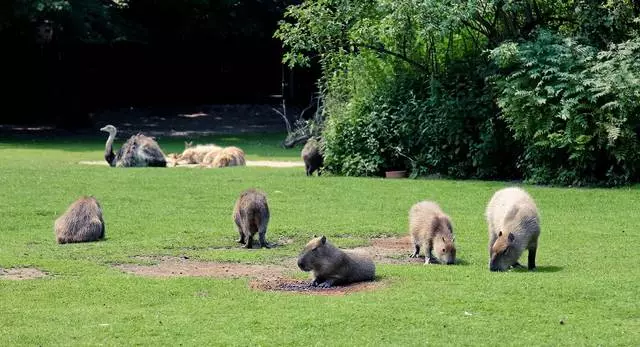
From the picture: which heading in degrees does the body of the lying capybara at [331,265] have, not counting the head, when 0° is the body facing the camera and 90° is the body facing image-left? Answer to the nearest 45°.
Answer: approximately 45°

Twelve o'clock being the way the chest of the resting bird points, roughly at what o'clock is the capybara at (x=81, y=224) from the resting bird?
The capybara is roughly at 9 o'clock from the resting bird.

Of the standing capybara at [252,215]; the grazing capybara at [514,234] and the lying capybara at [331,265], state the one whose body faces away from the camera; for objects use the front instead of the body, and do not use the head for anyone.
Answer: the standing capybara

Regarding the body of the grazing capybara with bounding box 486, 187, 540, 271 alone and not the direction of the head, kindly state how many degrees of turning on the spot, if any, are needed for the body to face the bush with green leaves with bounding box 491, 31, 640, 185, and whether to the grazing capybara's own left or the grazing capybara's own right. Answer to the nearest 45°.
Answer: approximately 135° to the grazing capybara's own right

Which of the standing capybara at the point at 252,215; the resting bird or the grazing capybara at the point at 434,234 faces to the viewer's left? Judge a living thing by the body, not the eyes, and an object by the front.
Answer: the resting bird

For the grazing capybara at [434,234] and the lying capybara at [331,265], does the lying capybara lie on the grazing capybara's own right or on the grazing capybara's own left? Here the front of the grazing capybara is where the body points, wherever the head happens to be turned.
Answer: on the grazing capybara's own right

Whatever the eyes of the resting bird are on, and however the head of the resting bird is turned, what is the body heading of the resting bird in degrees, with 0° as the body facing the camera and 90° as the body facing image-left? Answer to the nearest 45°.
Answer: approximately 90°

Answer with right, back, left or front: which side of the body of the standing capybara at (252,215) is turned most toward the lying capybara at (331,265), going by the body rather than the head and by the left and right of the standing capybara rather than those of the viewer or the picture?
back

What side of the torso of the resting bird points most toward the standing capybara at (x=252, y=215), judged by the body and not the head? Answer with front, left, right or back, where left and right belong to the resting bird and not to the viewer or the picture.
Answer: left

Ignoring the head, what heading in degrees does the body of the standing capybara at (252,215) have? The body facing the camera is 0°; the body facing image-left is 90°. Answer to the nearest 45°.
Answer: approximately 180°

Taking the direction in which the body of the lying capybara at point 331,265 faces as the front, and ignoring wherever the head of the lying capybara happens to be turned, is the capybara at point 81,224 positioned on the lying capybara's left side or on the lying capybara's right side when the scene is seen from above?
on the lying capybara's right side

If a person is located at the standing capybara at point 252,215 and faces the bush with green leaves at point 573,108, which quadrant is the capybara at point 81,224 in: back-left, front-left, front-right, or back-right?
back-left

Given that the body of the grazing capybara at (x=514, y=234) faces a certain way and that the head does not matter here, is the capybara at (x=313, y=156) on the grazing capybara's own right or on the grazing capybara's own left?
on the grazing capybara's own right

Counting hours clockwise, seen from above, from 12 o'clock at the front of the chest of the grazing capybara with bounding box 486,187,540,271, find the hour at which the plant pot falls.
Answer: The plant pot is roughly at 4 o'clock from the grazing capybara.
